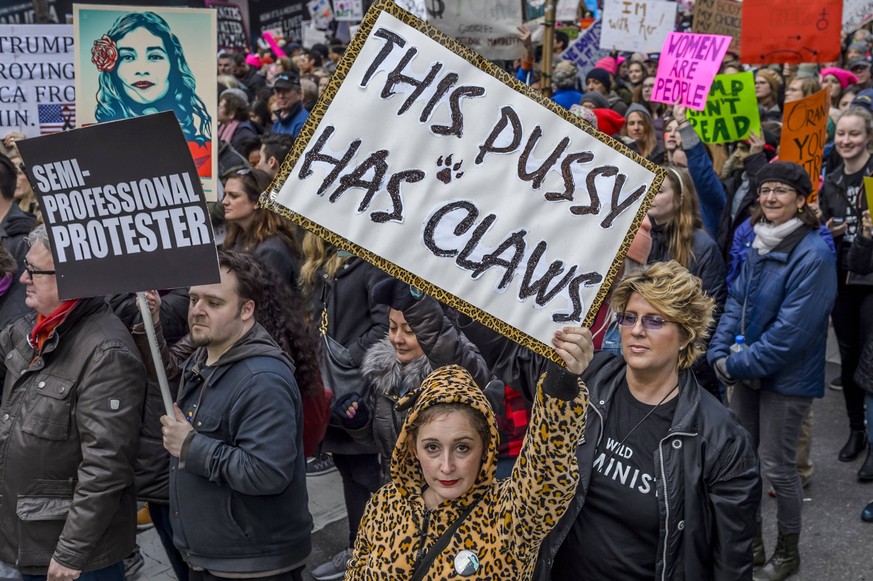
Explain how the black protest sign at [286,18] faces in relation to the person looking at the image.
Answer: facing the viewer

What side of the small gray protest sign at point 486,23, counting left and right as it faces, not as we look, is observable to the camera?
front

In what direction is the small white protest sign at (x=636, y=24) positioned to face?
toward the camera

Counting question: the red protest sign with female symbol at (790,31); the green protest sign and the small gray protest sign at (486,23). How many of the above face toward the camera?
3

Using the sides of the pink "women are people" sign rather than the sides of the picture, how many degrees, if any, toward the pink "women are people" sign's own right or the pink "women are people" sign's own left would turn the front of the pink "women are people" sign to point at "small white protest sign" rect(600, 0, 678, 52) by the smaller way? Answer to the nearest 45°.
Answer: approximately 180°

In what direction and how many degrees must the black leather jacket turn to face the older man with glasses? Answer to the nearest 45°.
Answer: approximately 45° to its right

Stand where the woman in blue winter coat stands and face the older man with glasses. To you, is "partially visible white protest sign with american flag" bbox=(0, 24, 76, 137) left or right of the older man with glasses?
right

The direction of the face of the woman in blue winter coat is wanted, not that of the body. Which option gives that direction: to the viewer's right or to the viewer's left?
to the viewer's left

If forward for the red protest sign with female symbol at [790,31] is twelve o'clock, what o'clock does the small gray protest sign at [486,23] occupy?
The small gray protest sign is roughly at 2 o'clock from the red protest sign with female symbol.

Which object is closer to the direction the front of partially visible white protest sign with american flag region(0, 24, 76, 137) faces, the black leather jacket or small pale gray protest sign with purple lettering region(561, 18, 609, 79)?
the black leather jacket

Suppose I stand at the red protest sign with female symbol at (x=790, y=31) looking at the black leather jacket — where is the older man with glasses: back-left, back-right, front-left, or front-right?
front-right

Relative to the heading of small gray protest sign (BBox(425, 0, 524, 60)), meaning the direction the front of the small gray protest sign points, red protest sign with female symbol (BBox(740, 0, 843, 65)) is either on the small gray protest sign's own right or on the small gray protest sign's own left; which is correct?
on the small gray protest sign's own left
